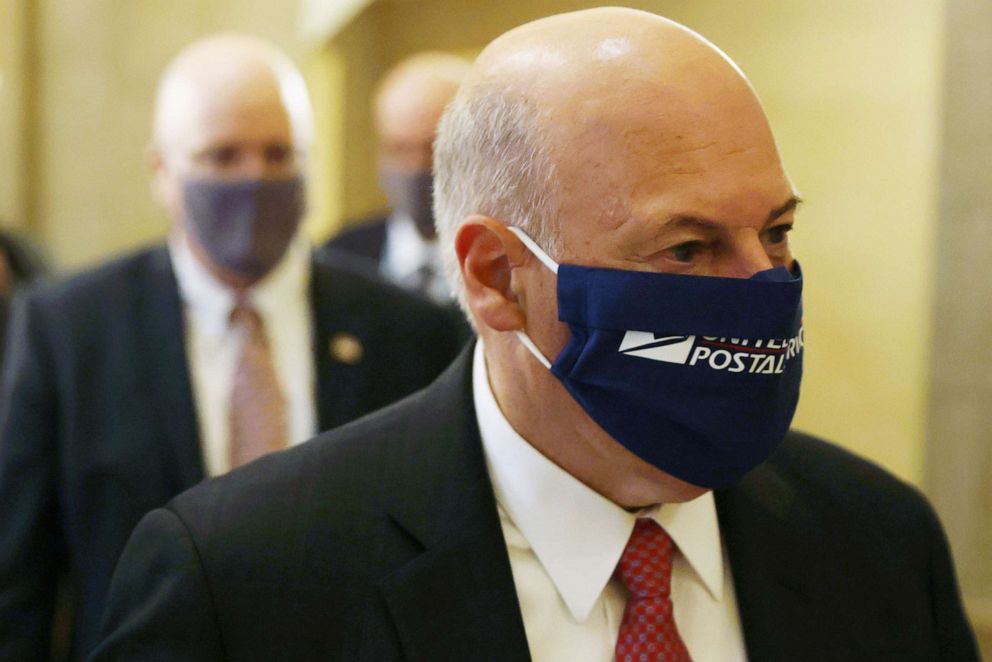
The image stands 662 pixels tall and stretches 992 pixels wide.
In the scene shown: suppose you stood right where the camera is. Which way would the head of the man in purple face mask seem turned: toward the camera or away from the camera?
toward the camera

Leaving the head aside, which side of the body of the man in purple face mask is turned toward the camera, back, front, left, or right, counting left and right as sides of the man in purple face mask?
front

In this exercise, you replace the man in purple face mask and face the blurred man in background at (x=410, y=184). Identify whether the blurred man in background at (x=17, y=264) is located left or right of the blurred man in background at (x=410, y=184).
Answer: left

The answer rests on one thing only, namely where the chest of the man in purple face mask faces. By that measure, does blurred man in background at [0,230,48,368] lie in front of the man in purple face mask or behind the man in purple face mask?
behind

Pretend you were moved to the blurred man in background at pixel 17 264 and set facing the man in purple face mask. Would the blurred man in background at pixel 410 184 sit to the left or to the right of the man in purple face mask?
left

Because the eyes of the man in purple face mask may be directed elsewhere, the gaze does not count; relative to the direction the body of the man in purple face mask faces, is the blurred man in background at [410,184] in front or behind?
behind

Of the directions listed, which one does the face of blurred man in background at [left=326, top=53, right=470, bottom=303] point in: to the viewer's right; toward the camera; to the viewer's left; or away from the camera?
toward the camera
